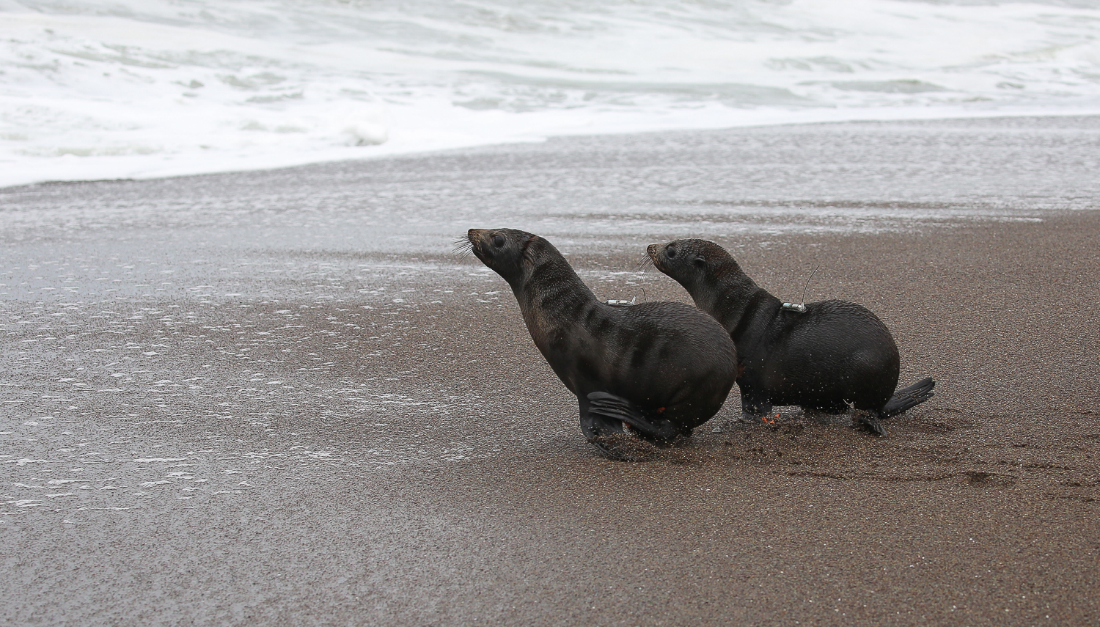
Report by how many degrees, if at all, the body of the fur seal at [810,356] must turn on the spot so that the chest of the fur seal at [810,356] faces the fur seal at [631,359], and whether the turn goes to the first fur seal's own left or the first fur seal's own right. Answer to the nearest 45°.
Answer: approximately 45° to the first fur seal's own left

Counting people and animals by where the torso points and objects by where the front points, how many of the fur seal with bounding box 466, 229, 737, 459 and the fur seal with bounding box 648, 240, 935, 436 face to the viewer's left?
2

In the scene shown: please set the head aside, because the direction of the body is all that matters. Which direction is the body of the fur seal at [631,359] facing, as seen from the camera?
to the viewer's left

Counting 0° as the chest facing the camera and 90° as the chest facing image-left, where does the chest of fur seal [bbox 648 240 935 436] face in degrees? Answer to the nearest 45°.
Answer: approximately 90°

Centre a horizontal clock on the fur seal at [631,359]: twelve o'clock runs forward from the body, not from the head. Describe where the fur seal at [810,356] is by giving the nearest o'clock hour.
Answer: the fur seal at [810,356] is roughly at 5 o'clock from the fur seal at [631,359].
